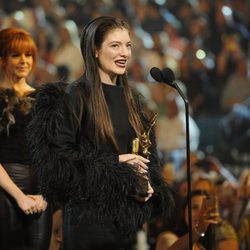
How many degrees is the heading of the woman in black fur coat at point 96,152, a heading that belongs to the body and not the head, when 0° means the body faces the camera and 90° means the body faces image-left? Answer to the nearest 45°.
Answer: approximately 315°

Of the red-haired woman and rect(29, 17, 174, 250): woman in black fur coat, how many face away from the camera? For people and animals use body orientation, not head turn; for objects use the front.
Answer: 0

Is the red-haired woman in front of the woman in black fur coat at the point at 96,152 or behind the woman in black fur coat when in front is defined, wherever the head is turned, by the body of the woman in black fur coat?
behind

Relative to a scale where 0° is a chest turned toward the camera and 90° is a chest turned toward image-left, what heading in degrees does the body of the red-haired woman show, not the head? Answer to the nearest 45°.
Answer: approximately 315°

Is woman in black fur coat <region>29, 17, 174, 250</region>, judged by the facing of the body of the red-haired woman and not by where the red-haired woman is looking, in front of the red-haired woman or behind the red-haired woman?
in front
